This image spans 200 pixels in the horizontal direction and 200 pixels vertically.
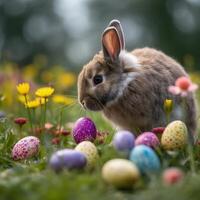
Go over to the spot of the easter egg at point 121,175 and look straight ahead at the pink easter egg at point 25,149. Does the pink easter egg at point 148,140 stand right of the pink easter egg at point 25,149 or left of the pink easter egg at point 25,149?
right

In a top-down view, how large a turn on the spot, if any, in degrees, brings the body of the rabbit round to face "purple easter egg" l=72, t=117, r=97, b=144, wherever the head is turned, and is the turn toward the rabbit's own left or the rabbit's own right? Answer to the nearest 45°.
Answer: approximately 45° to the rabbit's own left

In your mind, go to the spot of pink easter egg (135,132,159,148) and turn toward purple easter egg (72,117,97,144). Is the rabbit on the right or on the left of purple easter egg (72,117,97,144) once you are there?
right

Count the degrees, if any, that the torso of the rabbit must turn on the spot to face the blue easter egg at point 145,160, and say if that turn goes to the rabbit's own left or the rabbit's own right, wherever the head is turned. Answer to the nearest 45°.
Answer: approximately 90° to the rabbit's own left

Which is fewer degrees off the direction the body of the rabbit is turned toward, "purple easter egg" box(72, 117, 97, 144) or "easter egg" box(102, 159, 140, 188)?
the purple easter egg

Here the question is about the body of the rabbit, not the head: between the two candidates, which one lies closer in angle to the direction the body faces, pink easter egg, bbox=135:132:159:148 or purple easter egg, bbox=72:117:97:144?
the purple easter egg

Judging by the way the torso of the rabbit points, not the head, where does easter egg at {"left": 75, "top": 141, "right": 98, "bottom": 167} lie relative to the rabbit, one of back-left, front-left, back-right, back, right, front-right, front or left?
left

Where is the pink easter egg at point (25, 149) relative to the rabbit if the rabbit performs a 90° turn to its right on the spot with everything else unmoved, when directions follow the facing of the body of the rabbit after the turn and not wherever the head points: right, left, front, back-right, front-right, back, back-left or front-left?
back-left

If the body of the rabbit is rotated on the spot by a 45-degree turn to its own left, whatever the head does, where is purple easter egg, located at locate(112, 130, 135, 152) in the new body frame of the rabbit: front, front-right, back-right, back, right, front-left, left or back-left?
front-left

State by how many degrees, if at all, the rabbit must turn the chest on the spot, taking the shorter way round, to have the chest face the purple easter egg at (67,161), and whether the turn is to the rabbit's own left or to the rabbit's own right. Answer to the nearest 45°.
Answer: approximately 90° to the rabbit's own left

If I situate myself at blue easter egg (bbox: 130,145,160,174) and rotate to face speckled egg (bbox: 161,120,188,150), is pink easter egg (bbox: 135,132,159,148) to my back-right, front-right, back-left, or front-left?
front-left

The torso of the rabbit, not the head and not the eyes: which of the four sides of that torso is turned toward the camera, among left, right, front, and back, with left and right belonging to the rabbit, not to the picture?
left

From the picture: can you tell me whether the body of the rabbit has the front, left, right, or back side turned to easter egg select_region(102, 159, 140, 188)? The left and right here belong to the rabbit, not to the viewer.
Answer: left

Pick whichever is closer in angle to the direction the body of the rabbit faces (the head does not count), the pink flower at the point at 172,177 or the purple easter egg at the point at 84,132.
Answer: the purple easter egg
